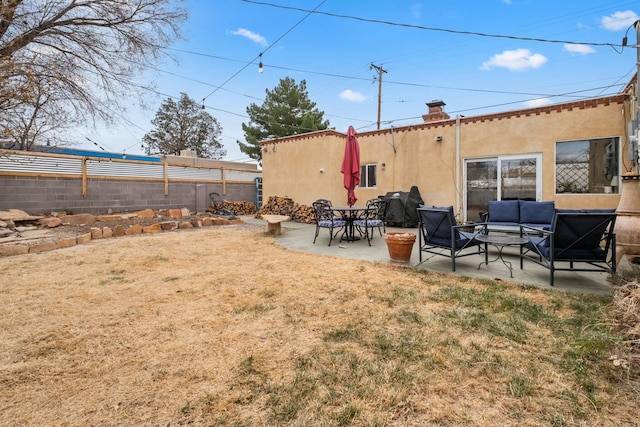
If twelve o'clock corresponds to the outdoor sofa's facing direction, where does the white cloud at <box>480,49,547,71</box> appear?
The white cloud is roughly at 6 o'clock from the outdoor sofa.

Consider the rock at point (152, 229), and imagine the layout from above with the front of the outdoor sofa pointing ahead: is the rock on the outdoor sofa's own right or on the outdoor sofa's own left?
on the outdoor sofa's own right

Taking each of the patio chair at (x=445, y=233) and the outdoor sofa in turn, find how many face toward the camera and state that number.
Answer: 1

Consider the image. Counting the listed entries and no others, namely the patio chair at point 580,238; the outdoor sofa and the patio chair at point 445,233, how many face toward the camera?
1

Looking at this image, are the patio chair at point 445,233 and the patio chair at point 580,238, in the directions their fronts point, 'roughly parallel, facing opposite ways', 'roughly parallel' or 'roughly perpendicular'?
roughly perpendicular

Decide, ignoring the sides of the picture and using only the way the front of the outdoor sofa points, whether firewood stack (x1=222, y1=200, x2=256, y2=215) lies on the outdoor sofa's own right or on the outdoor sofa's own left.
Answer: on the outdoor sofa's own right

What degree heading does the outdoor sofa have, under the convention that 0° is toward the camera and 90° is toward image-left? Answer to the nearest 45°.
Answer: approximately 0°
